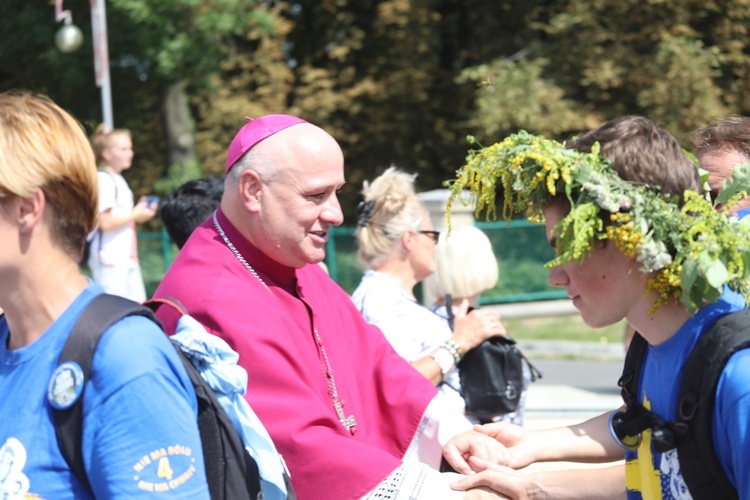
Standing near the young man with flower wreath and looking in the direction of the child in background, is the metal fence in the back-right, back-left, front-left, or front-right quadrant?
front-right

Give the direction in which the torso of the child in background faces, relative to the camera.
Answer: to the viewer's right

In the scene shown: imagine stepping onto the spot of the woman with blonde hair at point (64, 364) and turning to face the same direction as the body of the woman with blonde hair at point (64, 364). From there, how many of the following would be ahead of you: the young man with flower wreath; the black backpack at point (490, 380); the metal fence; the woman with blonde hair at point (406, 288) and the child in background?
0

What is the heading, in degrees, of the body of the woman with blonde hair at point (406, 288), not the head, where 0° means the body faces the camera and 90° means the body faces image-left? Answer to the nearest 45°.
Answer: approximately 270°

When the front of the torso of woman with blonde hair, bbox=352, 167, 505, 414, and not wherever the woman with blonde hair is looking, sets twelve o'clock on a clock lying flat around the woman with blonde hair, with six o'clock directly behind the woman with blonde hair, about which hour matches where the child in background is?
The child in background is roughly at 8 o'clock from the woman with blonde hair.

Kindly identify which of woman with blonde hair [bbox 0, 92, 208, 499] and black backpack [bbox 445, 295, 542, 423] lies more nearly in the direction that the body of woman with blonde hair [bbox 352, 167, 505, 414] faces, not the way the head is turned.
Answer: the black backpack

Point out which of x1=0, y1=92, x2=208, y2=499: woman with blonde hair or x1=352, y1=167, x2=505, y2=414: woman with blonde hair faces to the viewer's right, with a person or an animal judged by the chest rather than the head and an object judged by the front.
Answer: x1=352, y1=167, x2=505, y2=414: woman with blonde hair

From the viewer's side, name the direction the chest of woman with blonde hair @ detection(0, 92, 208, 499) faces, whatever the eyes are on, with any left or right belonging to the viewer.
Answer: facing the viewer and to the left of the viewer

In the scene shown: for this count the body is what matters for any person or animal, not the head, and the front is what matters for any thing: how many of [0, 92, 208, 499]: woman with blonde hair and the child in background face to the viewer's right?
1

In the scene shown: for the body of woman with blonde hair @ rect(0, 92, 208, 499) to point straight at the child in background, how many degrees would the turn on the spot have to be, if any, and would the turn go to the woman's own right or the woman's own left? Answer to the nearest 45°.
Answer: approximately 135° to the woman's own right

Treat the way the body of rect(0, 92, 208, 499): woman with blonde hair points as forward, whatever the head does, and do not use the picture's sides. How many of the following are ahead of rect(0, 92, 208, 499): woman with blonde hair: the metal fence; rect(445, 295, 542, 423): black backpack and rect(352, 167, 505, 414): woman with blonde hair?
0

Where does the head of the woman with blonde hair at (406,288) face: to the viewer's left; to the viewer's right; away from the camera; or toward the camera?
to the viewer's right

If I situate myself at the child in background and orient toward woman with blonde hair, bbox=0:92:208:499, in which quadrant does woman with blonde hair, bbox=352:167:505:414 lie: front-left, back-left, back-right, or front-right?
front-left

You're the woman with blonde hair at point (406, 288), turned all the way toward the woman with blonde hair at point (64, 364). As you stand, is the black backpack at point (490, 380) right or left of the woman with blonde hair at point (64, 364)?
left

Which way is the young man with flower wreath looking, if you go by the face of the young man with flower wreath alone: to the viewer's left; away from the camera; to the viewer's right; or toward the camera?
to the viewer's left

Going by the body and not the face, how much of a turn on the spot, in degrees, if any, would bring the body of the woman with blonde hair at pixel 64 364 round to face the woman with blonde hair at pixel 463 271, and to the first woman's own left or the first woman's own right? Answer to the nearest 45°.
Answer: approximately 180°

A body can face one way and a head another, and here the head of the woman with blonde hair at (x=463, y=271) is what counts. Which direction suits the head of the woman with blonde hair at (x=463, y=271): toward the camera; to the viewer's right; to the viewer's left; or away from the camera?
away from the camera

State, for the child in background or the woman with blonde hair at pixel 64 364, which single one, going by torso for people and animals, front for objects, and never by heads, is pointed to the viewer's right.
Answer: the child in background
